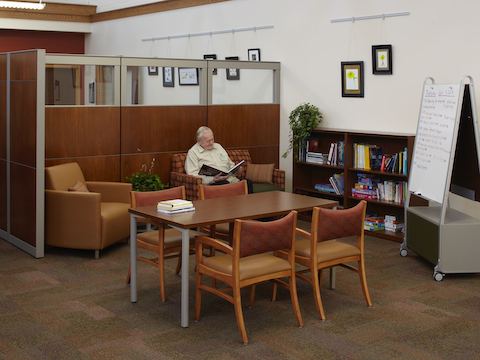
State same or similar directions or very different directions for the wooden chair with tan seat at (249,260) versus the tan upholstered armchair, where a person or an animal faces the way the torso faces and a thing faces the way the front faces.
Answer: very different directions

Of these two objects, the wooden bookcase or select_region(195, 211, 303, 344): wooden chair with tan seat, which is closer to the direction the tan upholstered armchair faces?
the wooden chair with tan seat

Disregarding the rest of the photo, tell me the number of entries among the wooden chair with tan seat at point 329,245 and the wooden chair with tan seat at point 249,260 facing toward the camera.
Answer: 0

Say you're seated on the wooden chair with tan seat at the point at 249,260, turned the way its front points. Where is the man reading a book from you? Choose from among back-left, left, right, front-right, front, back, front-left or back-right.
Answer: front-right

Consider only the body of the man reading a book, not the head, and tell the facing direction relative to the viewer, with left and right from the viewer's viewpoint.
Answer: facing the viewer and to the right of the viewer

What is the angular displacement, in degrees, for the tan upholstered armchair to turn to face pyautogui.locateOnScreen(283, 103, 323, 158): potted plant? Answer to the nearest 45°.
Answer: approximately 90° to its left

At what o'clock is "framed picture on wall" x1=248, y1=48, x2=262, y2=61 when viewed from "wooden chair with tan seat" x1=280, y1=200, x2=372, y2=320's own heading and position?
The framed picture on wall is roughly at 1 o'clock from the wooden chair with tan seat.

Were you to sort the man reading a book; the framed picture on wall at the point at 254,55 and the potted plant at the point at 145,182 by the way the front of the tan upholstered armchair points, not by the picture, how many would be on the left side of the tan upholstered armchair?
3

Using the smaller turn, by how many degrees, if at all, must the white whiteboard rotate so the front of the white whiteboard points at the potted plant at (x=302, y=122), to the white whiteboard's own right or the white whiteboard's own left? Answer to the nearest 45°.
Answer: approximately 90° to the white whiteboard's own right

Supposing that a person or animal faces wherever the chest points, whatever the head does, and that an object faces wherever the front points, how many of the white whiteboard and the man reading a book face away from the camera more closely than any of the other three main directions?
0

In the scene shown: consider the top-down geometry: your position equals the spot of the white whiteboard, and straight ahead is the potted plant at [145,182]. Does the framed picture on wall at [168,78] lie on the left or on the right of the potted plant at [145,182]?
right

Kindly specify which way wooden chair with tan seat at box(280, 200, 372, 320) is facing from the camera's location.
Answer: facing away from the viewer and to the left of the viewer

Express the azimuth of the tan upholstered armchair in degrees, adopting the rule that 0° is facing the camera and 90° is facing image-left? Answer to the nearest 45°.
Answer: approximately 315°

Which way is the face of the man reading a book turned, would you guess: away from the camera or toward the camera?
toward the camera

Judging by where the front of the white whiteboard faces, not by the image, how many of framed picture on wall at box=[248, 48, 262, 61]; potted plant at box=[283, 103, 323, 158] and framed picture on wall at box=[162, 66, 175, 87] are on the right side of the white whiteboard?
3

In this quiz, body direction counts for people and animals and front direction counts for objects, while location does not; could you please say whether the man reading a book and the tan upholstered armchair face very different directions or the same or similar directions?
same or similar directions
